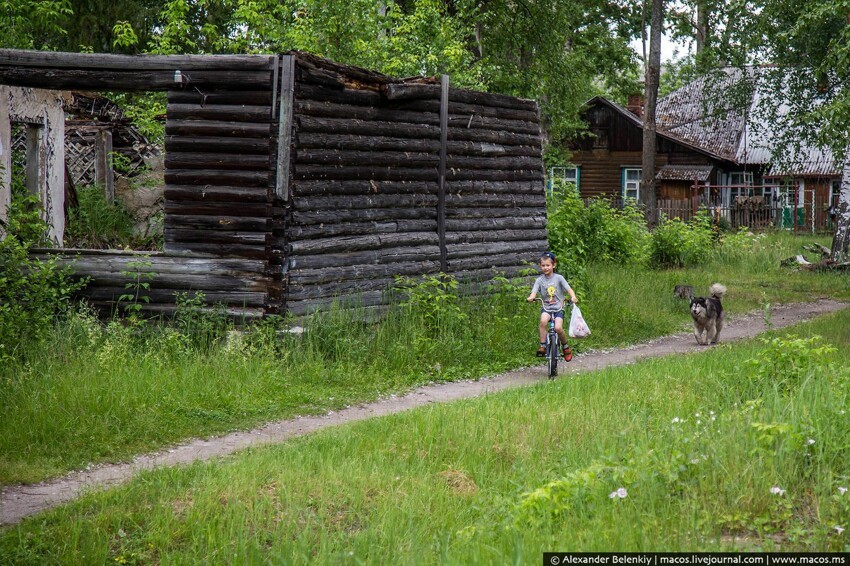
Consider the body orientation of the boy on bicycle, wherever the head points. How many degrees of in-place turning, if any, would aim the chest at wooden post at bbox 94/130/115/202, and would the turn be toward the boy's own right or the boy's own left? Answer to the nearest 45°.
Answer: approximately 135° to the boy's own right

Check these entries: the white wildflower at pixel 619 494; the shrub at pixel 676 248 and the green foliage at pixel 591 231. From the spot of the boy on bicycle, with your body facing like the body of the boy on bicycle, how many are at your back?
2

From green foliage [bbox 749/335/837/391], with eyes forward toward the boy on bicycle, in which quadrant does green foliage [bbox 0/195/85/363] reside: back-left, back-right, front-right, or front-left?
front-left

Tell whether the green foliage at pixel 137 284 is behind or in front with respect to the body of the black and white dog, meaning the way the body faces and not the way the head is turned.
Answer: in front

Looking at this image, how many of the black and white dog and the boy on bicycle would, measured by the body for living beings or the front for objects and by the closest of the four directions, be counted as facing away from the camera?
0

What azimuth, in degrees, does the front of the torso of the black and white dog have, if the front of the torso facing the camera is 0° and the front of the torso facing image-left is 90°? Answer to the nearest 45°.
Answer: approximately 45°

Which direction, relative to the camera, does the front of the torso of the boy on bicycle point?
toward the camera

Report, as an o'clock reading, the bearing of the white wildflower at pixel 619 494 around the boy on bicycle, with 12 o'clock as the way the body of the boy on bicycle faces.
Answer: The white wildflower is roughly at 12 o'clock from the boy on bicycle.

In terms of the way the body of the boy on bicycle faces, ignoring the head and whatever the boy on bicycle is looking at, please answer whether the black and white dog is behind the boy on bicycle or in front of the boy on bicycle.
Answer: behind
